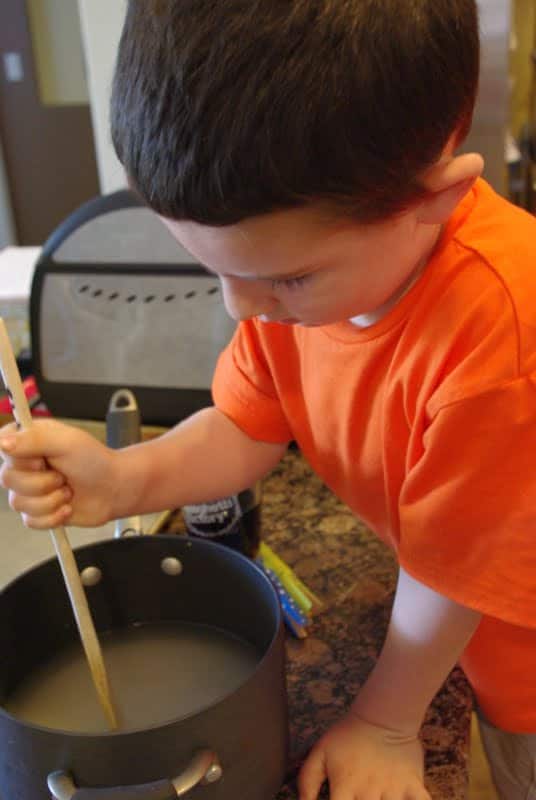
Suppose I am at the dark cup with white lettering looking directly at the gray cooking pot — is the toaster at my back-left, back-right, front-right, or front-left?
back-right

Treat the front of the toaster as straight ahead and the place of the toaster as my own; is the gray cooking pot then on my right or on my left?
on my left
